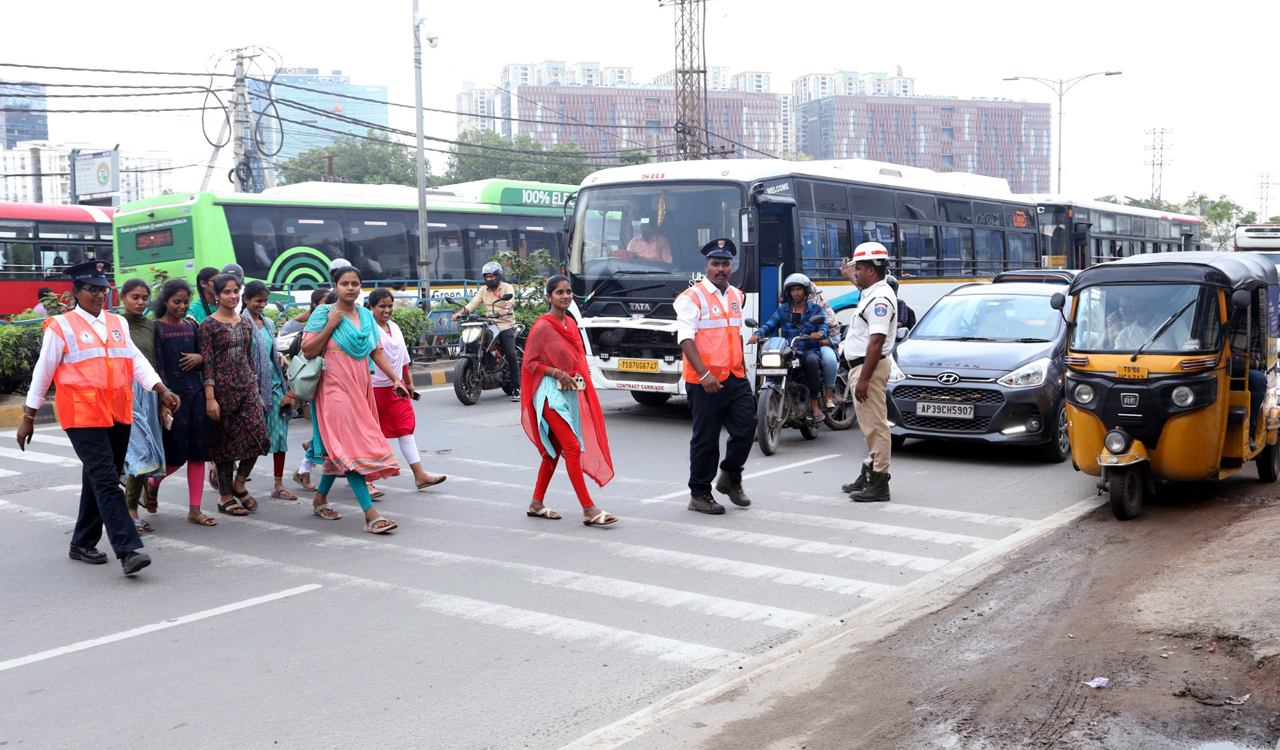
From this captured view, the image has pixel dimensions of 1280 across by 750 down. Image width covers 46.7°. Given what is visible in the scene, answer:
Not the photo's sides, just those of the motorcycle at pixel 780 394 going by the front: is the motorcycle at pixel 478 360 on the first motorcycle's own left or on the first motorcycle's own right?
on the first motorcycle's own right

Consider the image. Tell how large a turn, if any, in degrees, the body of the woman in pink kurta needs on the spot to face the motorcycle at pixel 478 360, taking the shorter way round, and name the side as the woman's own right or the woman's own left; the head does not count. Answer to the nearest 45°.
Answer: approximately 135° to the woman's own left

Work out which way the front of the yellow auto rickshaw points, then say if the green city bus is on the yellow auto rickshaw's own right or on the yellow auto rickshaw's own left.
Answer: on the yellow auto rickshaw's own right

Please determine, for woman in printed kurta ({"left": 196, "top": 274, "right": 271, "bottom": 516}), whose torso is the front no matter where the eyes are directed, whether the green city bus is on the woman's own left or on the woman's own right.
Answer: on the woman's own left

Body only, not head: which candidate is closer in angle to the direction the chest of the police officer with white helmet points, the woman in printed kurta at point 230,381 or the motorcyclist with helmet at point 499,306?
the woman in printed kurta

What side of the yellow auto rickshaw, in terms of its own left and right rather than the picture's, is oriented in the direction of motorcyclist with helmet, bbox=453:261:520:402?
right

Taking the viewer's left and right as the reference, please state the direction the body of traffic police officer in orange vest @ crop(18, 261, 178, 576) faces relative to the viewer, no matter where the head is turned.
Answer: facing the viewer and to the right of the viewer

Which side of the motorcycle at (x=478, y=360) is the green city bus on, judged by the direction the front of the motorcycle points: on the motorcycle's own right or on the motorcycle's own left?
on the motorcycle's own right
